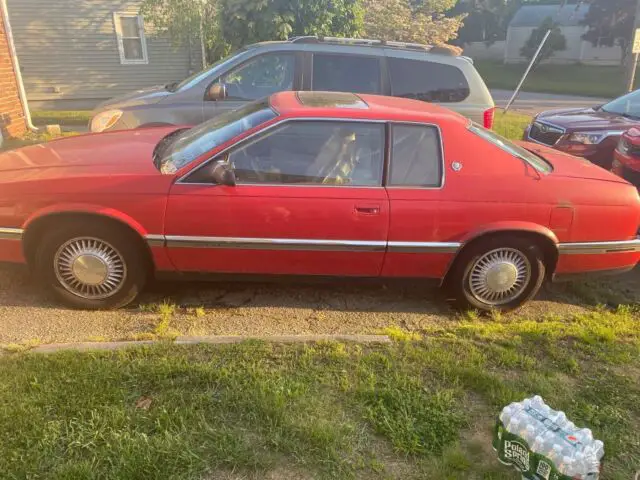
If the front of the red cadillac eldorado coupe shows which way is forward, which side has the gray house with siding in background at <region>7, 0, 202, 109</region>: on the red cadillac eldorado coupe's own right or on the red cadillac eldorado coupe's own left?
on the red cadillac eldorado coupe's own right

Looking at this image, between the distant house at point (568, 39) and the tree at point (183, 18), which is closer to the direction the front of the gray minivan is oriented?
the tree

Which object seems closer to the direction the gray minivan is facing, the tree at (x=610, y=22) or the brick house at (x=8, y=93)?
the brick house

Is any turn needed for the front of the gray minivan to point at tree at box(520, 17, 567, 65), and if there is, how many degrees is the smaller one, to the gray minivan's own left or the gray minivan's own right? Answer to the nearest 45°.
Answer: approximately 135° to the gray minivan's own right

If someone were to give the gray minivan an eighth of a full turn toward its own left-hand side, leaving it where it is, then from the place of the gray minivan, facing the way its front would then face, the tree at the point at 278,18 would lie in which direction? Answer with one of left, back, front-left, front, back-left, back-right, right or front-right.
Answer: back-right

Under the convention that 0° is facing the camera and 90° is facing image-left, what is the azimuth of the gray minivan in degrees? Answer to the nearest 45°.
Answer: approximately 90°

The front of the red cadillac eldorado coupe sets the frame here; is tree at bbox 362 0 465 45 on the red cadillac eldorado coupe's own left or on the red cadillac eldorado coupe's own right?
on the red cadillac eldorado coupe's own right

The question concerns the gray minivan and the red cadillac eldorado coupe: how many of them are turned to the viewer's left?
2

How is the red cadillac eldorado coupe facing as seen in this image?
to the viewer's left

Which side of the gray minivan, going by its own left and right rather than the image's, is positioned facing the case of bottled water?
left

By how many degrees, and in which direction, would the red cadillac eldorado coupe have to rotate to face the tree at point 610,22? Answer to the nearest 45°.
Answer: approximately 135° to its right

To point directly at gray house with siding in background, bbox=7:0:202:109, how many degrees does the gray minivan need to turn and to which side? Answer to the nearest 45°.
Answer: approximately 45° to its right
